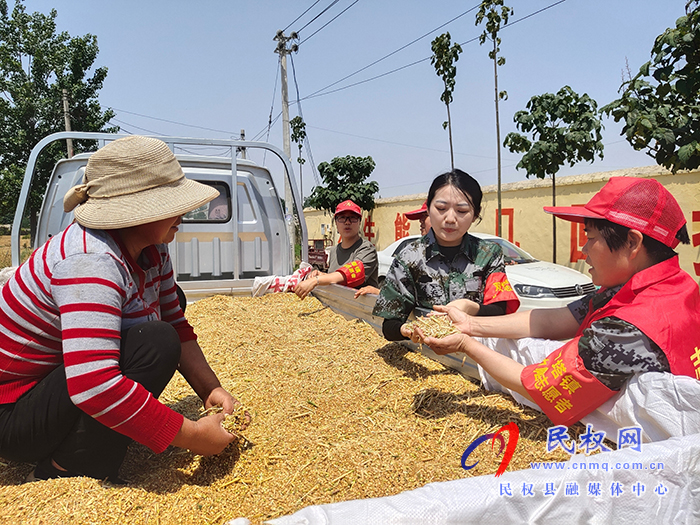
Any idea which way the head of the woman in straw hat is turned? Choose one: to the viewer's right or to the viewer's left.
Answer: to the viewer's right

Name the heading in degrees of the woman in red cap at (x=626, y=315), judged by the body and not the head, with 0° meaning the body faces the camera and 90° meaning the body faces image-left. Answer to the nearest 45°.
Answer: approximately 90°

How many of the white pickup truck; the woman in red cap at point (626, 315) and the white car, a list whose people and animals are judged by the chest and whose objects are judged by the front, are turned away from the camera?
1

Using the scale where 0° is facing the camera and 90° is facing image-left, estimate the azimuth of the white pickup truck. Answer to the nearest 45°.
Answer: approximately 180°

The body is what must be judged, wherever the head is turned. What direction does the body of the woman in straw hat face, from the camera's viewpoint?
to the viewer's right

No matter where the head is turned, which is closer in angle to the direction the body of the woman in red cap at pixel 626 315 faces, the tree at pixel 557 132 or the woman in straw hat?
the woman in straw hat

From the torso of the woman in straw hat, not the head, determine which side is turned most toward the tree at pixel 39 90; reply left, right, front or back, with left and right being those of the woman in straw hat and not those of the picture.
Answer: left

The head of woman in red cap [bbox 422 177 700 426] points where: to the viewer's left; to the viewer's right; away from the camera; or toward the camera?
to the viewer's left

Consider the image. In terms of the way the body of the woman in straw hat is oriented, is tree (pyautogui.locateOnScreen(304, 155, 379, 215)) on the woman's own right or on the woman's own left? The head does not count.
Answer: on the woman's own left

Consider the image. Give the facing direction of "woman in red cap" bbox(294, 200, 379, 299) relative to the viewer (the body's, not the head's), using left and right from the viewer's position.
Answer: facing the viewer and to the left of the viewer

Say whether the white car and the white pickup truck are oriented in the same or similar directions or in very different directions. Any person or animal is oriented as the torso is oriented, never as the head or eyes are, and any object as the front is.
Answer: very different directions

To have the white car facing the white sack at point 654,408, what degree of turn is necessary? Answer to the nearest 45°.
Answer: approximately 45° to its right

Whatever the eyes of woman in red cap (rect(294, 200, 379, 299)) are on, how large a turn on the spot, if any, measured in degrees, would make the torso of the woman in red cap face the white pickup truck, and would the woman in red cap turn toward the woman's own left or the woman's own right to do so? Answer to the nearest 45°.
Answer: approximately 45° to the woman's own right
